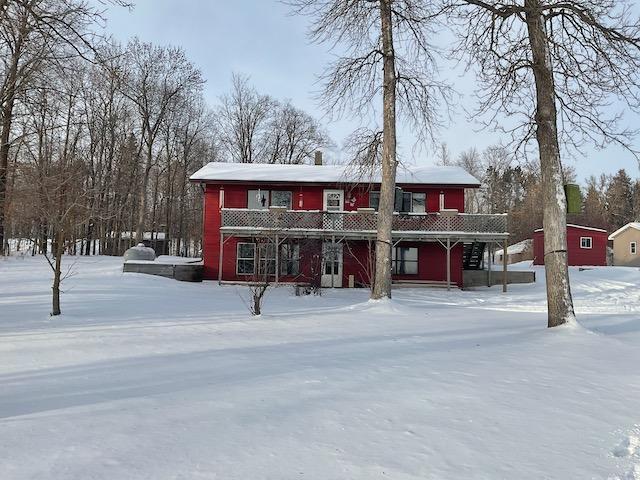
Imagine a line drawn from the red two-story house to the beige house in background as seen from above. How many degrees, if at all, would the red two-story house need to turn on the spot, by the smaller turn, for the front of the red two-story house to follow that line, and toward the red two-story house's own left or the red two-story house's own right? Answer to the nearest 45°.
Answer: approximately 135° to the red two-story house's own left

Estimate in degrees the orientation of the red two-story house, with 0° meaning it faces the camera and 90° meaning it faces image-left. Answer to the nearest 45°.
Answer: approximately 0°

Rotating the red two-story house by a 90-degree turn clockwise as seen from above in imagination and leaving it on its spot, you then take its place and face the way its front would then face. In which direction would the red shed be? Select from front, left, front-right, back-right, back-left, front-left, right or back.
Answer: back-right
